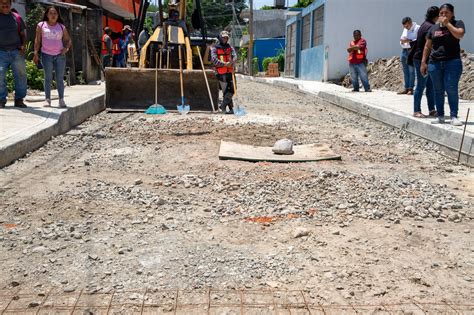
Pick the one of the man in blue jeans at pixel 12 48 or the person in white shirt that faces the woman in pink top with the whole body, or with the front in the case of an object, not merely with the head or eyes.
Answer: the person in white shirt

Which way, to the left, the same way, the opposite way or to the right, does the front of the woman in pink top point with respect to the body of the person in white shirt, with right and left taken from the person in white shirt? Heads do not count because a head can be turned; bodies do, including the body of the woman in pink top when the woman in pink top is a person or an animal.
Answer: to the left

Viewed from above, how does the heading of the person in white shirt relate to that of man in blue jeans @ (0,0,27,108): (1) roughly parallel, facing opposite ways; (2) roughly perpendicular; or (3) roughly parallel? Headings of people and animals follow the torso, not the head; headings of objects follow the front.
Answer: roughly perpendicular

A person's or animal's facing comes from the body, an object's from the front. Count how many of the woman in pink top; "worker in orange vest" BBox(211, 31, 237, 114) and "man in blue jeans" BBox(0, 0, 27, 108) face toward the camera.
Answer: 3

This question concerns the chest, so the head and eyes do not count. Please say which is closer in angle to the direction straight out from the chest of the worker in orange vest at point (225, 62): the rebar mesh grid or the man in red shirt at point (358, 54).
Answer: the rebar mesh grid

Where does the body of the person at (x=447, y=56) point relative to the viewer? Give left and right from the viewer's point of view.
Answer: facing the viewer and to the left of the viewer

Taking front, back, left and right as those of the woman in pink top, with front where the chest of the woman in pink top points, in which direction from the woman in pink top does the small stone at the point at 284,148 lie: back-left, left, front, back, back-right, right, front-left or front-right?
front-left

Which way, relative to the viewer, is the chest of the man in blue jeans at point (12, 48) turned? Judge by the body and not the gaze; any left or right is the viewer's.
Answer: facing the viewer

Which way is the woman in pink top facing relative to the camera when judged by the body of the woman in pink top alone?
toward the camera

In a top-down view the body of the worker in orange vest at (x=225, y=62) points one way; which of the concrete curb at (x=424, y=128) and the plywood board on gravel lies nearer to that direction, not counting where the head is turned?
the plywood board on gravel

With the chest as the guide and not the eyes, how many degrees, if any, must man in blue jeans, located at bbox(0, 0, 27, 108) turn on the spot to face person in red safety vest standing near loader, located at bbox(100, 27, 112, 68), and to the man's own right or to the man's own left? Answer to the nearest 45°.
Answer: approximately 180°

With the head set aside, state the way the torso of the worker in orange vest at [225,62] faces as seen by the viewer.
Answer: toward the camera

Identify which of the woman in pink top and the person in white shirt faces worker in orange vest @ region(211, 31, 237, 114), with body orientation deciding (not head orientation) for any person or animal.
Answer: the person in white shirt
